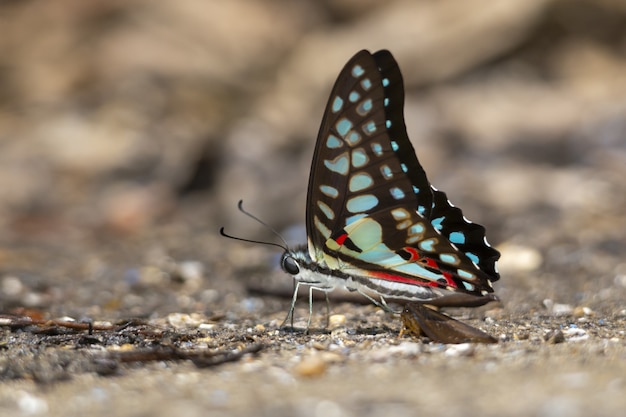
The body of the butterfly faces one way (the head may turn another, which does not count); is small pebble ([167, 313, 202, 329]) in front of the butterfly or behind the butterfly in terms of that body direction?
in front

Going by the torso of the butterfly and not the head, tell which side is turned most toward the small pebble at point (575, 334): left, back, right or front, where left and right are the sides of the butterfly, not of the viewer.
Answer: back

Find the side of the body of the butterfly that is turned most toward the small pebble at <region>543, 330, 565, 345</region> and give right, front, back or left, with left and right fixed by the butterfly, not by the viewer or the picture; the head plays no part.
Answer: back

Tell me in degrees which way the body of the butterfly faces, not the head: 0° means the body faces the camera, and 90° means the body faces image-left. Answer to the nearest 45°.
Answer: approximately 90°

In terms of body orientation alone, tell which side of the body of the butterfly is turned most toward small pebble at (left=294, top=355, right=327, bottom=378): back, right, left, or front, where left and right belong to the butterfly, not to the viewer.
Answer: left
